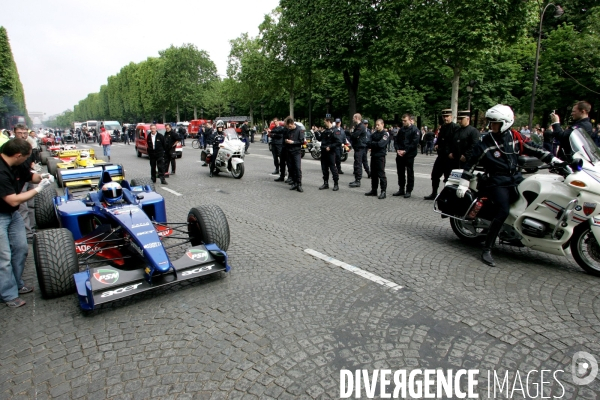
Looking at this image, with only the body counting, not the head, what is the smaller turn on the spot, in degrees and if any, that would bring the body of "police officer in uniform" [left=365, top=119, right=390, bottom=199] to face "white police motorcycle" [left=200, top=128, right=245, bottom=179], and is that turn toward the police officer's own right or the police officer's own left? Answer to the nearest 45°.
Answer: approximately 90° to the police officer's own right

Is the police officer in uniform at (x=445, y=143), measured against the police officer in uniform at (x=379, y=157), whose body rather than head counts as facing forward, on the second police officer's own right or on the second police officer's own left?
on the second police officer's own left

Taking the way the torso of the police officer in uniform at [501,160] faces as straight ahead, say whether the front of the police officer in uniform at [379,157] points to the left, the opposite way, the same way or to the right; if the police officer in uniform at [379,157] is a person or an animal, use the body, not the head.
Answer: to the right

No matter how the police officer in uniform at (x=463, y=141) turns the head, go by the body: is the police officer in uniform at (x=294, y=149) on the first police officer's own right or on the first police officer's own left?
on the first police officer's own right

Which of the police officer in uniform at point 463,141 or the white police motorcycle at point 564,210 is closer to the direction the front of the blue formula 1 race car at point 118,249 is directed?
the white police motorcycle

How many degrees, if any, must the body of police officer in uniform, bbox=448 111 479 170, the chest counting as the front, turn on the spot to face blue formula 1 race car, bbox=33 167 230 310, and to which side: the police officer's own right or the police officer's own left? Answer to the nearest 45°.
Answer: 0° — they already face it

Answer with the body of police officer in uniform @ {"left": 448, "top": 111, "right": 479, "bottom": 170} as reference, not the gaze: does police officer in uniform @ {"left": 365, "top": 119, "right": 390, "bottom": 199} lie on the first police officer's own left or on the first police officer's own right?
on the first police officer's own right
